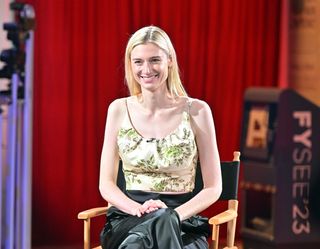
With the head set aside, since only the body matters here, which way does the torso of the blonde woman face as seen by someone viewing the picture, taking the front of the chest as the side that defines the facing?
toward the camera

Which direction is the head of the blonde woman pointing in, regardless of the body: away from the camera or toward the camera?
toward the camera

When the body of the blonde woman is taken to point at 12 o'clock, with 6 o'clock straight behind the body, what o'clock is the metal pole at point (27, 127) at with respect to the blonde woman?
The metal pole is roughly at 4 o'clock from the blonde woman.
